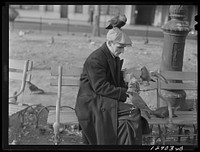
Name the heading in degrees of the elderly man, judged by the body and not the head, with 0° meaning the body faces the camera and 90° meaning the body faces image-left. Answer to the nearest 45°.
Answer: approximately 270°

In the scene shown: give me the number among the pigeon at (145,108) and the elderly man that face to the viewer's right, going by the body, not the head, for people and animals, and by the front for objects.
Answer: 1

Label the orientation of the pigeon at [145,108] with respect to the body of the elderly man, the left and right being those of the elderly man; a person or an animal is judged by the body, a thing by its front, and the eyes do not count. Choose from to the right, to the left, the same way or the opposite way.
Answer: the opposite way

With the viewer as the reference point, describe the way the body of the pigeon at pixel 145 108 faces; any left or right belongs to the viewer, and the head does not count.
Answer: facing to the left of the viewer

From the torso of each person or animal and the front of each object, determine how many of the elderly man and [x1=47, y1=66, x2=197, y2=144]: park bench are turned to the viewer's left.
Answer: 0

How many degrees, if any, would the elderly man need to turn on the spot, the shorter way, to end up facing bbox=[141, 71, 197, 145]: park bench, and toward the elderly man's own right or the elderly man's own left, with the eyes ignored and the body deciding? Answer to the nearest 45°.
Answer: approximately 45° to the elderly man's own left

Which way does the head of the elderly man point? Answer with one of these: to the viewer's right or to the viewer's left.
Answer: to the viewer's right

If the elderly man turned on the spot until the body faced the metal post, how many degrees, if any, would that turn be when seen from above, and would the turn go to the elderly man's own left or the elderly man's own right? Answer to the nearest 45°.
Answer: approximately 45° to the elderly man's own left
